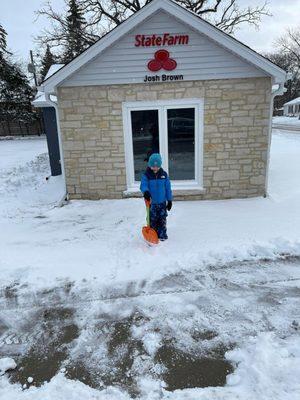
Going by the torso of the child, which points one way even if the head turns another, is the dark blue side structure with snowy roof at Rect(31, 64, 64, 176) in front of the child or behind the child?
behind

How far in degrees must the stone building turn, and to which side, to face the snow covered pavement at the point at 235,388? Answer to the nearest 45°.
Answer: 0° — it already faces it

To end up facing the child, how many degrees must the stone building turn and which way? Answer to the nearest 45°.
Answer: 0° — it already faces them

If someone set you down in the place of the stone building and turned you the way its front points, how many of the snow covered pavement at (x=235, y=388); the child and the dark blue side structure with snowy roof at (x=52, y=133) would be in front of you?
2

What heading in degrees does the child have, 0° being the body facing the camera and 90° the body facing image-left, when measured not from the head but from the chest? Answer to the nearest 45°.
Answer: approximately 0°

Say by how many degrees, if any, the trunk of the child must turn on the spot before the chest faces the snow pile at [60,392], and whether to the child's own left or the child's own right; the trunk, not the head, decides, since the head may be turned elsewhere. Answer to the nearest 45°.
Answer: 0° — they already face it

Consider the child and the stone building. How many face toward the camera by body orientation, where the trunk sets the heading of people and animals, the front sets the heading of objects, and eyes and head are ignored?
2
